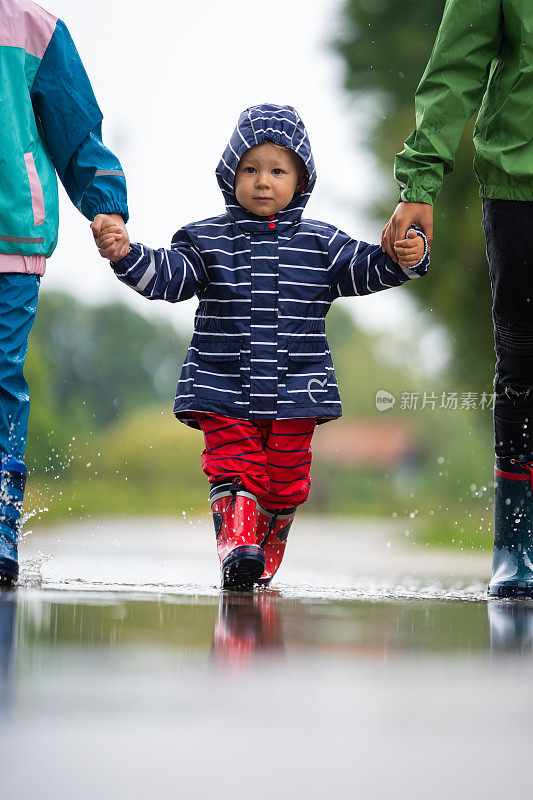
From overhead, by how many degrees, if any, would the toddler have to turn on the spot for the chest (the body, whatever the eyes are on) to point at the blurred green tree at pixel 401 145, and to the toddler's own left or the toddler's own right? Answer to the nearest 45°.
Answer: approximately 180°

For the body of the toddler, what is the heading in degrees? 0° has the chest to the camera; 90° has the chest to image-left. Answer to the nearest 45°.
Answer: approximately 0°
